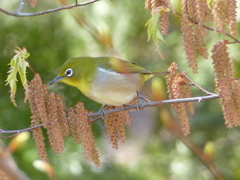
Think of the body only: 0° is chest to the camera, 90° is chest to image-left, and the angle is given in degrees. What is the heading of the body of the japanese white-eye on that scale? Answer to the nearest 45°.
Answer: approximately 90°

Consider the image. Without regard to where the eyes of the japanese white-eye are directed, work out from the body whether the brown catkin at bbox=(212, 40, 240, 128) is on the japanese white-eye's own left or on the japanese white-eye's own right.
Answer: on the japanese white-eye's own left
